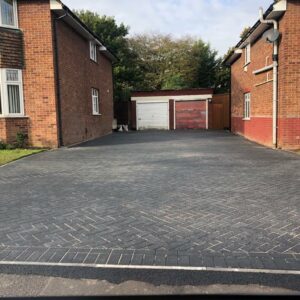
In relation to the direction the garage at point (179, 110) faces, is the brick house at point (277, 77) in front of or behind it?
in front

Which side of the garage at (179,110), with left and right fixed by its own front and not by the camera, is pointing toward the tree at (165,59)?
back

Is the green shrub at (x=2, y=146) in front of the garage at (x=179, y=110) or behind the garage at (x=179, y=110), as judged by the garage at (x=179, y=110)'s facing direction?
in front

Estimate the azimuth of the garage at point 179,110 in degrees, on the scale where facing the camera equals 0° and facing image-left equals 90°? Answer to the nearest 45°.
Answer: approximately 0°

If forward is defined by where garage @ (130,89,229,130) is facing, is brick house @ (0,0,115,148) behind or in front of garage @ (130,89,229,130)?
in front

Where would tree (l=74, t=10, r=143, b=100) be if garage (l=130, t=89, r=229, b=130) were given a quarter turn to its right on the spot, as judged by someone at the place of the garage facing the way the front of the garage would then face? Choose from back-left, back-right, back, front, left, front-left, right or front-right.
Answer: front-right
